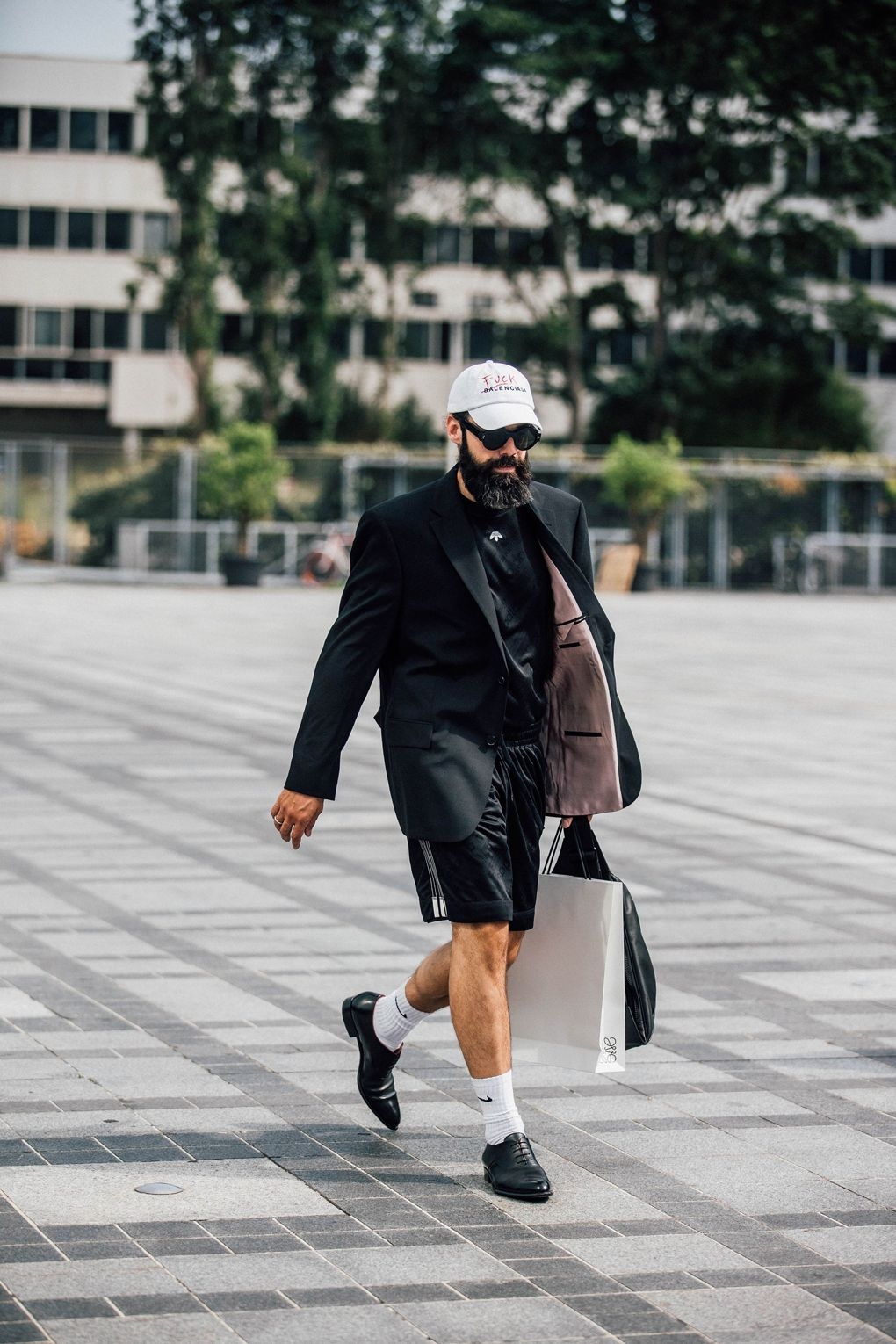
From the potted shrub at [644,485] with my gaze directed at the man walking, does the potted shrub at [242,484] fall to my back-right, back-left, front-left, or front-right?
front-right

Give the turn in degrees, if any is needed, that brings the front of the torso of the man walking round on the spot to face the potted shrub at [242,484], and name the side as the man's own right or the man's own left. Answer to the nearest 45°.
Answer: approximately 135° to the man's own left

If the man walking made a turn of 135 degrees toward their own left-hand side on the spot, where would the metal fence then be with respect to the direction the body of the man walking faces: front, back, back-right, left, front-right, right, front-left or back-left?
front

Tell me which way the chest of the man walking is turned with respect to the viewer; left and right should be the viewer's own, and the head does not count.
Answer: facing the viewer and to the right of the viewer

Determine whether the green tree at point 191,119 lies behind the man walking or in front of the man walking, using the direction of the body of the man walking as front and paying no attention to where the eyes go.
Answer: behind

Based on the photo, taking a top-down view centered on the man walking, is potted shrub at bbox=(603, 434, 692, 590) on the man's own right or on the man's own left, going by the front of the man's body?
on the man's own left
